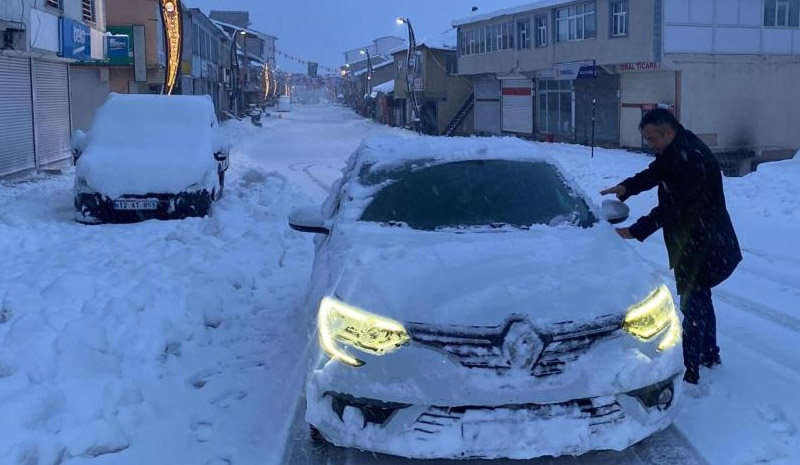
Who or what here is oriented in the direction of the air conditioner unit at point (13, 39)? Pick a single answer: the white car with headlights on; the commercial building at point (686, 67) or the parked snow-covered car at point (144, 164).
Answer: the commercial building

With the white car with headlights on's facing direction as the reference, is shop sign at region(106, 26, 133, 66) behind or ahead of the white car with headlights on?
behind

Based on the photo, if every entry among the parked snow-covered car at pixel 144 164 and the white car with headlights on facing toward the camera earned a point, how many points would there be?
2

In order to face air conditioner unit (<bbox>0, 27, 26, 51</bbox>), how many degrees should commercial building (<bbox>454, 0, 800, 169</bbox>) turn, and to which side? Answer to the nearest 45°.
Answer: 0° — it already faces it

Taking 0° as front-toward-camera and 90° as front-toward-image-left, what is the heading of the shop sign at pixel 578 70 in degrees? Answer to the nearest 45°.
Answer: approximately 45°

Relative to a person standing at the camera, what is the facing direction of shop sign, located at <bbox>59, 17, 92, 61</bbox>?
facing the viewer and to the right of the viewer

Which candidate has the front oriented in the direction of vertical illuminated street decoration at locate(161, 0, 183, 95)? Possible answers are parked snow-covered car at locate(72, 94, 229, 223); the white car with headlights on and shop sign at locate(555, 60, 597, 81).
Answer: the shop sign

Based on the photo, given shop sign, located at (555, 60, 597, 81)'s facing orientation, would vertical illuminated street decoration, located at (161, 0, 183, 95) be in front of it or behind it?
in front

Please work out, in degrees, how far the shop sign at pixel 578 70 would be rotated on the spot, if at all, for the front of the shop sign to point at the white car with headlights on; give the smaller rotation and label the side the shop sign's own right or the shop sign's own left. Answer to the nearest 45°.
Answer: approximately 45° to the shop sign's own left

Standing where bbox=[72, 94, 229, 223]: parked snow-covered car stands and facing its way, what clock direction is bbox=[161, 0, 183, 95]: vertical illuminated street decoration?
The vertical illuminated street decoration is roughly at 6 o'clock from the parked snow-covered car.

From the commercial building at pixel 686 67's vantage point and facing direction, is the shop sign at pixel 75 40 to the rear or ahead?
ahead

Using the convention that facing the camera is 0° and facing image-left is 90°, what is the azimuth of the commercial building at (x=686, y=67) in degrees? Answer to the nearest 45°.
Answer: approximately 45°

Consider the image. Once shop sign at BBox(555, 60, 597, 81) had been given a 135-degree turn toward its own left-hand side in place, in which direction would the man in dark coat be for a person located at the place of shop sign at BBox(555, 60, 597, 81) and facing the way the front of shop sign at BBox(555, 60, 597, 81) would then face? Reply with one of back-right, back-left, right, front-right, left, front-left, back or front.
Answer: right

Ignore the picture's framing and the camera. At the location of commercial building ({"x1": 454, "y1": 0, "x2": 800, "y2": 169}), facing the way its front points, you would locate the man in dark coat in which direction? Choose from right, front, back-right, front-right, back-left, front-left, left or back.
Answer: front-left
